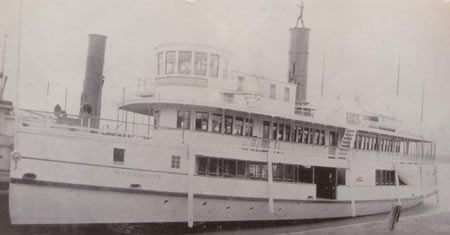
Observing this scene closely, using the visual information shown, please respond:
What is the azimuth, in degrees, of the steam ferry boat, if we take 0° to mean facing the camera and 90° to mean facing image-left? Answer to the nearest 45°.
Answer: approximately 45°
